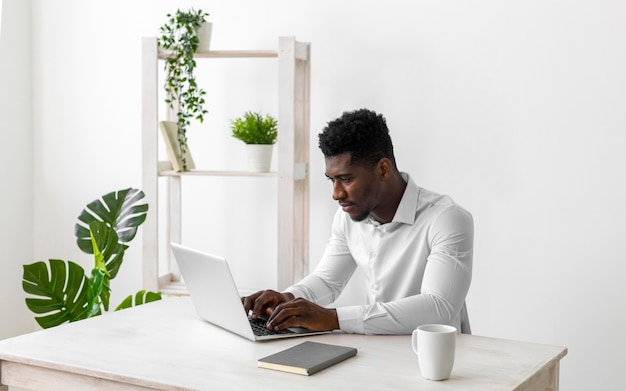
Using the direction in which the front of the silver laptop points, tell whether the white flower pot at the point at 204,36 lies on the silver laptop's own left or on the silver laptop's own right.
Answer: on the silver laptop's own left

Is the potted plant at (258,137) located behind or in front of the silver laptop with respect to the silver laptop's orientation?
in front

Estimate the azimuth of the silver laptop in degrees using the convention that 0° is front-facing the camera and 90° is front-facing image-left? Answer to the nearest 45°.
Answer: approximately 225°

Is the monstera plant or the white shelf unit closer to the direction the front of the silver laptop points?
the white shelf unit

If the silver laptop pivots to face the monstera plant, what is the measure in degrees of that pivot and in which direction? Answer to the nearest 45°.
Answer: approximately 90° to its left

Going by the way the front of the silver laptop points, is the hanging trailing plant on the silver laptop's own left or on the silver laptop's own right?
on the silver laptop's own left

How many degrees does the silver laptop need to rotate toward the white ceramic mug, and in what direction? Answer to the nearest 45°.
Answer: approximately 90° to its right

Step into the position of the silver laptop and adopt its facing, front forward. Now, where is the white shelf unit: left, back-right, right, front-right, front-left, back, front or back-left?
front-left
